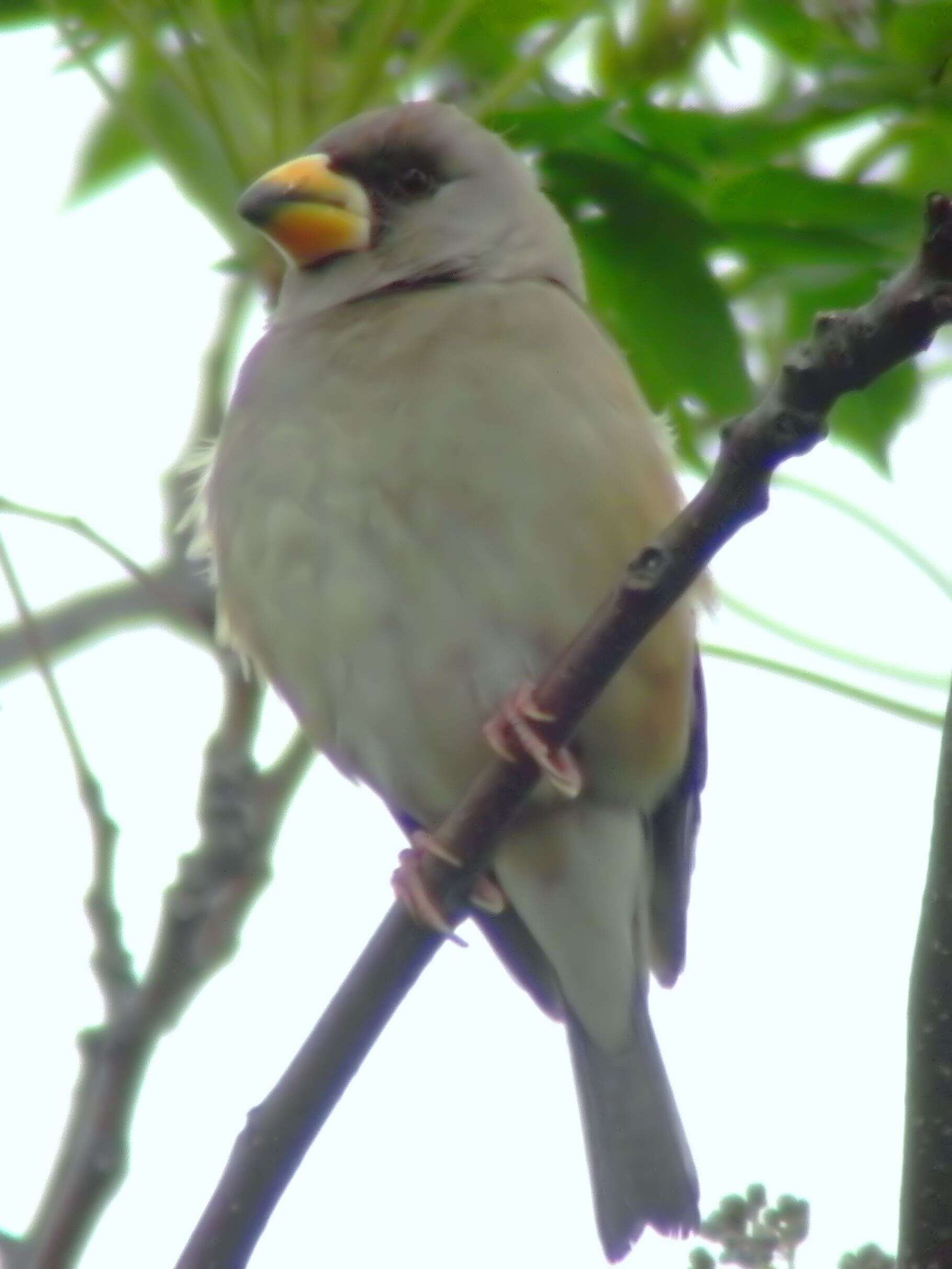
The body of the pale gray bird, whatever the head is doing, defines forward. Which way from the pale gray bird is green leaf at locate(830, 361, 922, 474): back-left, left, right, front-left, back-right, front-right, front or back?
left

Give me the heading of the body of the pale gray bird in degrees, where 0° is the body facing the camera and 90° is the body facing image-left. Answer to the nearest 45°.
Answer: approximately 45°

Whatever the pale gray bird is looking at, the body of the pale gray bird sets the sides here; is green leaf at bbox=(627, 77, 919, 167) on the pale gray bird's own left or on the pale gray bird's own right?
on the pale gray bird's own left
